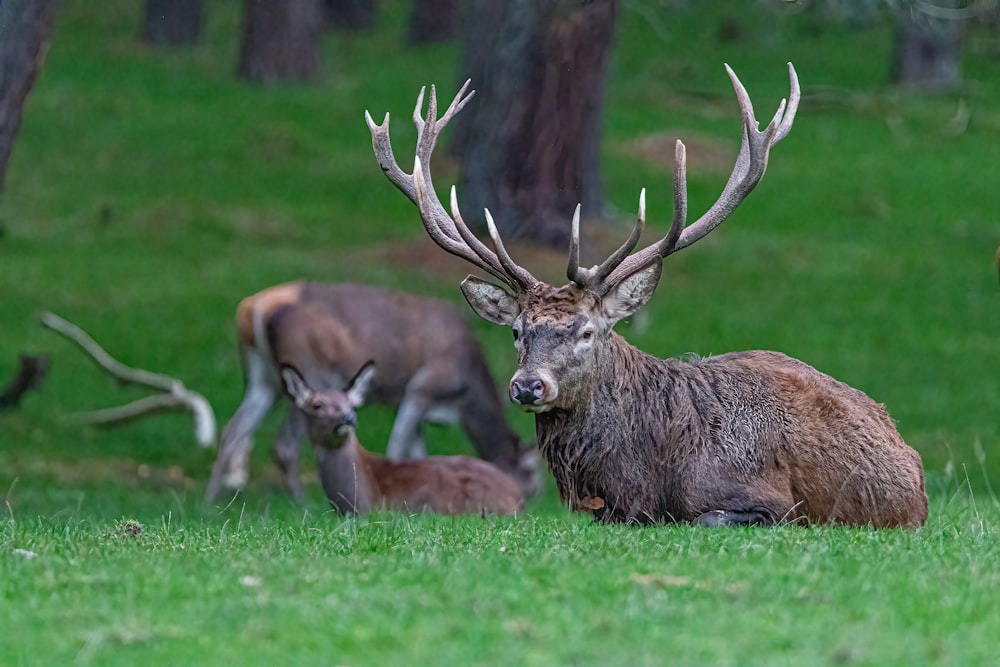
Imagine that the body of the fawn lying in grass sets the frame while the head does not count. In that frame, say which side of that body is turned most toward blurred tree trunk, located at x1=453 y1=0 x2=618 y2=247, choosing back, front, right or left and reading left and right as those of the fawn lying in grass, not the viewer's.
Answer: right

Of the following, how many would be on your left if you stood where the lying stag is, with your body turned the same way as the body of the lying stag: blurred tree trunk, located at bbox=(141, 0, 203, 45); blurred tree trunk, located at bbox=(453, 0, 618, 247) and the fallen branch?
0

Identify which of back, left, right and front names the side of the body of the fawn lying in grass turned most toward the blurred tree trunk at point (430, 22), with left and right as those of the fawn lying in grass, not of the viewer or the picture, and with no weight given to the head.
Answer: right

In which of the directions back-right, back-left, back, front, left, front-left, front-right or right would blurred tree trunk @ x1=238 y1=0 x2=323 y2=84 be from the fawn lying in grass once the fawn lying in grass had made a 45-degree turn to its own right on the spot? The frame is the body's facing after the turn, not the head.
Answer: front-right

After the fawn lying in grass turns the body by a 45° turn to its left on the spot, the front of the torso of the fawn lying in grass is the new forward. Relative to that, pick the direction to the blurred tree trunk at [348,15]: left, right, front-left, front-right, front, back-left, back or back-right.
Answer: back-right

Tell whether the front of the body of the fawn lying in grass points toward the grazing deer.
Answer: no

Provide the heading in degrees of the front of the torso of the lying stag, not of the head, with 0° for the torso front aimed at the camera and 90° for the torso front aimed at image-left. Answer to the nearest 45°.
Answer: approximately 45°

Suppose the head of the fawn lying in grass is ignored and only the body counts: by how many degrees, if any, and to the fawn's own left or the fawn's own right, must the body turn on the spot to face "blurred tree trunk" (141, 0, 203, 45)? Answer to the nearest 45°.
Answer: approximately 90° to the fawn's own right

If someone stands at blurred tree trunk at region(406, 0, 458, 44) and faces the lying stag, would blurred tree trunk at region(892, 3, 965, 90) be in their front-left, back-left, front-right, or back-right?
front-left

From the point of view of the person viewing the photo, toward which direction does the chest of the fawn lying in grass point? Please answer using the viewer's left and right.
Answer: facing to the left of the viewer

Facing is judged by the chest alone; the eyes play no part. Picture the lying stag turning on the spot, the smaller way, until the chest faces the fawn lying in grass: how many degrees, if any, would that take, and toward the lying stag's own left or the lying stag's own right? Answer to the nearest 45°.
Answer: approximately 90° to the lying stag's own right

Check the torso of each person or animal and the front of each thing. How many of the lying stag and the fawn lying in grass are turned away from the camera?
0

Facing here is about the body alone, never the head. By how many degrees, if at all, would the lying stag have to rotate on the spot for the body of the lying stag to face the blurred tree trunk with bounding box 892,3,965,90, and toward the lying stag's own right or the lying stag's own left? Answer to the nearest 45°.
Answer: approximately 135° to the lying stag's own right
